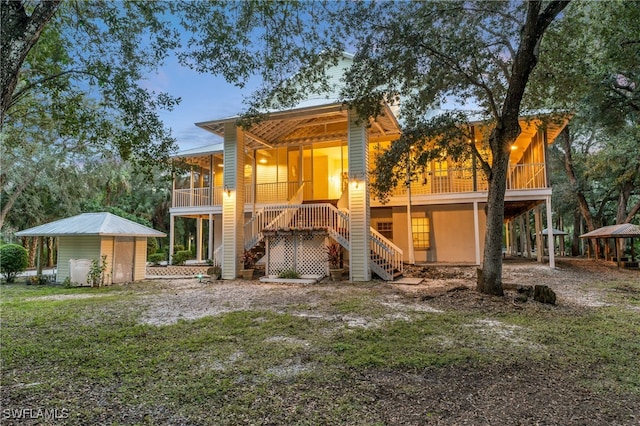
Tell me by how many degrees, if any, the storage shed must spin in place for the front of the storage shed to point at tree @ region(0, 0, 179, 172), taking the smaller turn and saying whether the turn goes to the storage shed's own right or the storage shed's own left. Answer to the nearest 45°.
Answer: approximately 45° to the storage shed's own right

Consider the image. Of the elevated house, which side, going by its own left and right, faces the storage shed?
right

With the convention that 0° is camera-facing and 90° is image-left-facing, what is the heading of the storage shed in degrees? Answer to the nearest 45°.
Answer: approximately 315°

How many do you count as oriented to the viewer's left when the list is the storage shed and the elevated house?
0

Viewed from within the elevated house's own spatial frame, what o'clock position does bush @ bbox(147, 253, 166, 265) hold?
The bush is roughly at 4 o'clock from the elevated house.

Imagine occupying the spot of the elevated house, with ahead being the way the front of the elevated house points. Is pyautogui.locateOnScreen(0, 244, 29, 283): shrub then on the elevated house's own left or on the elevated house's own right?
on the elevated house's own right

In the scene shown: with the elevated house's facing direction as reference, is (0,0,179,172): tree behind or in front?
in front

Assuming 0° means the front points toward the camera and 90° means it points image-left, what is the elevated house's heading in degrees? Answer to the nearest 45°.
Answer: approximately 0°

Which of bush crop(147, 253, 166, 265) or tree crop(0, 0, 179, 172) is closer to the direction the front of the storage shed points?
the tree
